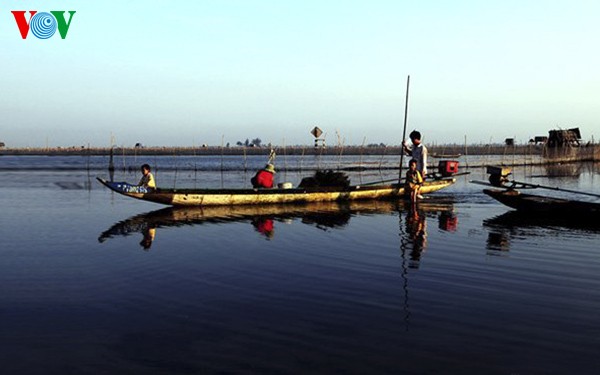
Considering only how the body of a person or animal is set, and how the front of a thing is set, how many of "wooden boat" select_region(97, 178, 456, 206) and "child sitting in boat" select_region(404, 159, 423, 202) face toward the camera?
1

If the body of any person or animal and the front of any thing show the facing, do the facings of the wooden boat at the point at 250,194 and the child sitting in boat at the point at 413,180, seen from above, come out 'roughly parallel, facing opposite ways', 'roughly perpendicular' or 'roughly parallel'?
roughly perpendicular

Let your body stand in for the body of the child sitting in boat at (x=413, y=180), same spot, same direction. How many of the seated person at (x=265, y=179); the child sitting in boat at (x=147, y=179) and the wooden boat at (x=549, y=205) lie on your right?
2

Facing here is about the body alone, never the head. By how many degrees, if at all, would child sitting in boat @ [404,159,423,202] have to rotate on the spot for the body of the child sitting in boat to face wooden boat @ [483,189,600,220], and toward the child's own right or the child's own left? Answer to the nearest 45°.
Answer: approximately 45° to the child's own left

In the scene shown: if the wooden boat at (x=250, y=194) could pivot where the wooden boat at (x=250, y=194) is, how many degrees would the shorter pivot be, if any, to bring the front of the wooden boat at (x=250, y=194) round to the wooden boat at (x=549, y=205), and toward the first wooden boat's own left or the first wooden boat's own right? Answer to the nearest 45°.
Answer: approximately 135° to the first wooden boat's own left

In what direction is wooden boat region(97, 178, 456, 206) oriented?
to the viewer's left
